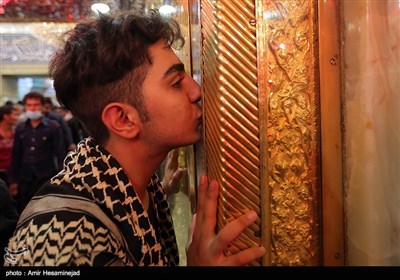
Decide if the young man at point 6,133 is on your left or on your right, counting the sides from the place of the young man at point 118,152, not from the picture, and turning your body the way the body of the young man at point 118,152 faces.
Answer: on your left

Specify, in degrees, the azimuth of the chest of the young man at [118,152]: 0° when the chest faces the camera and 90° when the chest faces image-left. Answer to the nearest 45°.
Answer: approximately 270°

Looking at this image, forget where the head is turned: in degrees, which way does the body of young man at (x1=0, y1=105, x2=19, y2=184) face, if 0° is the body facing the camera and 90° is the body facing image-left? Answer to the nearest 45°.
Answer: approximately 315°
